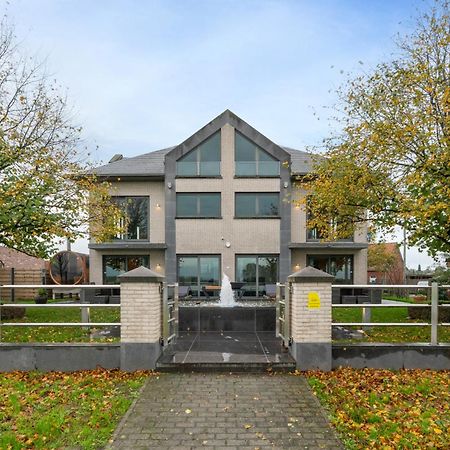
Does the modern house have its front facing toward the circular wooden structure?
no

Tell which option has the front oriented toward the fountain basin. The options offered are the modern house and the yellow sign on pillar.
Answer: the modern house

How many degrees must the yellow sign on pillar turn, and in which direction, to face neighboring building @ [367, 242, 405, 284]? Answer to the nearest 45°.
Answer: approximately 180°

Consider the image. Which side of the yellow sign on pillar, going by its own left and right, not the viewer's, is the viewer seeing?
front

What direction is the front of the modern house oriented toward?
toward the camera

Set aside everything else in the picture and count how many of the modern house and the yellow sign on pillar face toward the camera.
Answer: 2

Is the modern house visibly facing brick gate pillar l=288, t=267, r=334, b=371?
yes

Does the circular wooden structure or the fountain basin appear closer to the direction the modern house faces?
the fountain basin

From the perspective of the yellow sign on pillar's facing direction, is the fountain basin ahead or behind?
behind

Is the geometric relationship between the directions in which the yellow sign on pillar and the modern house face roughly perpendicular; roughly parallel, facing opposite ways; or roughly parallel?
roughly parallel

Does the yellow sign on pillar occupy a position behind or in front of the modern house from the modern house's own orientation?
in front
